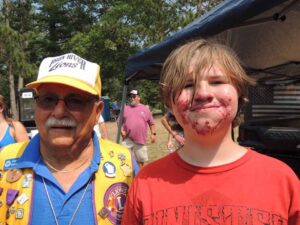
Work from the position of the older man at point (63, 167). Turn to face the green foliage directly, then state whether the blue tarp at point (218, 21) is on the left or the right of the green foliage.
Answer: right

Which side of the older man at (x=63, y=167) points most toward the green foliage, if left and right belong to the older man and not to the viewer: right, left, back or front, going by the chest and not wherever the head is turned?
back

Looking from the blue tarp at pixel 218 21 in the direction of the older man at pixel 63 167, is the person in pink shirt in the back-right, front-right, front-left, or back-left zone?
back-right

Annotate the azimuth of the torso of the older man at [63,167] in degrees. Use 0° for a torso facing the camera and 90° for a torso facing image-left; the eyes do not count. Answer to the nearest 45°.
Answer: approximately 0°

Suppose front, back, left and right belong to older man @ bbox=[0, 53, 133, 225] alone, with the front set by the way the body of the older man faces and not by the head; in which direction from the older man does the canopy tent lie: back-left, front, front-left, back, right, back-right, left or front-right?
back-left

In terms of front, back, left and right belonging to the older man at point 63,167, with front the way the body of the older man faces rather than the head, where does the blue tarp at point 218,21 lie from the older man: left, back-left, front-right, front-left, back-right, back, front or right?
back-left

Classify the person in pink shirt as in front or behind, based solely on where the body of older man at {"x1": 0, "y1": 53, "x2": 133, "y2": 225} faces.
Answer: behind
